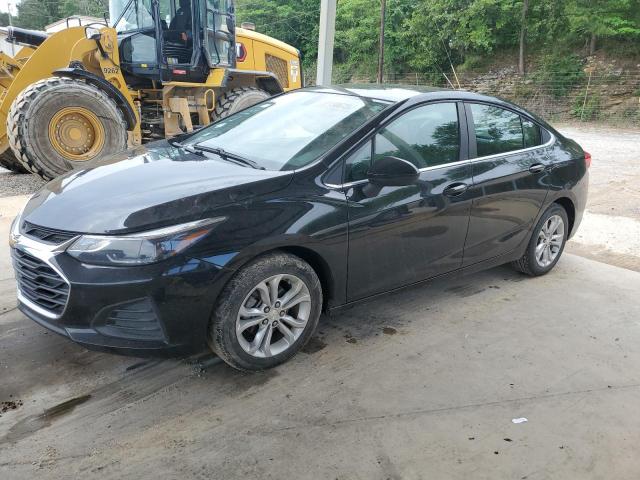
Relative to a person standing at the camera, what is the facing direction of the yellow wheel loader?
facing the viewer and to the left of the viewer

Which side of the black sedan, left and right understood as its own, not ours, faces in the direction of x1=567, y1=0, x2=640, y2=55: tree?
back

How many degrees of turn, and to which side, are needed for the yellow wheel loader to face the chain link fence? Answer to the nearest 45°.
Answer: approximately 180°

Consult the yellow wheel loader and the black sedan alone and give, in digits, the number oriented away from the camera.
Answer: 0

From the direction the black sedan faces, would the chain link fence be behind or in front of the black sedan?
behind

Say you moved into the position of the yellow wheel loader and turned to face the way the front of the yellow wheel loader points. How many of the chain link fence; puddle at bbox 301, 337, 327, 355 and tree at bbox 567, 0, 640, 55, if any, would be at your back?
2

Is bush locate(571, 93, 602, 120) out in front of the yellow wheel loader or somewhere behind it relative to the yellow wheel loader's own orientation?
behind

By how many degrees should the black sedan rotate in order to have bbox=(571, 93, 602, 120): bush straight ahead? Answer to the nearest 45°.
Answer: approximately 180°

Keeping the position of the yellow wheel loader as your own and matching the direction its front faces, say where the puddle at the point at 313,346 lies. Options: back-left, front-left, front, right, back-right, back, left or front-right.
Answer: front-left

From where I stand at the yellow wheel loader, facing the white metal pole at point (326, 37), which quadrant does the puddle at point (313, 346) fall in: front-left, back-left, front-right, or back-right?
front-right

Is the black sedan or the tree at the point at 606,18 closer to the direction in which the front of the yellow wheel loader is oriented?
the black sedan

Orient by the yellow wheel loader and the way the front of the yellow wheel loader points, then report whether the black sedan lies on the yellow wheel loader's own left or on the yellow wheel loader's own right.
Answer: on the yellow wheel loader's own left

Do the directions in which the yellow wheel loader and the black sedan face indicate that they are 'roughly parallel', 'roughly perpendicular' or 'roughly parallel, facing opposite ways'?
roughly parallel
